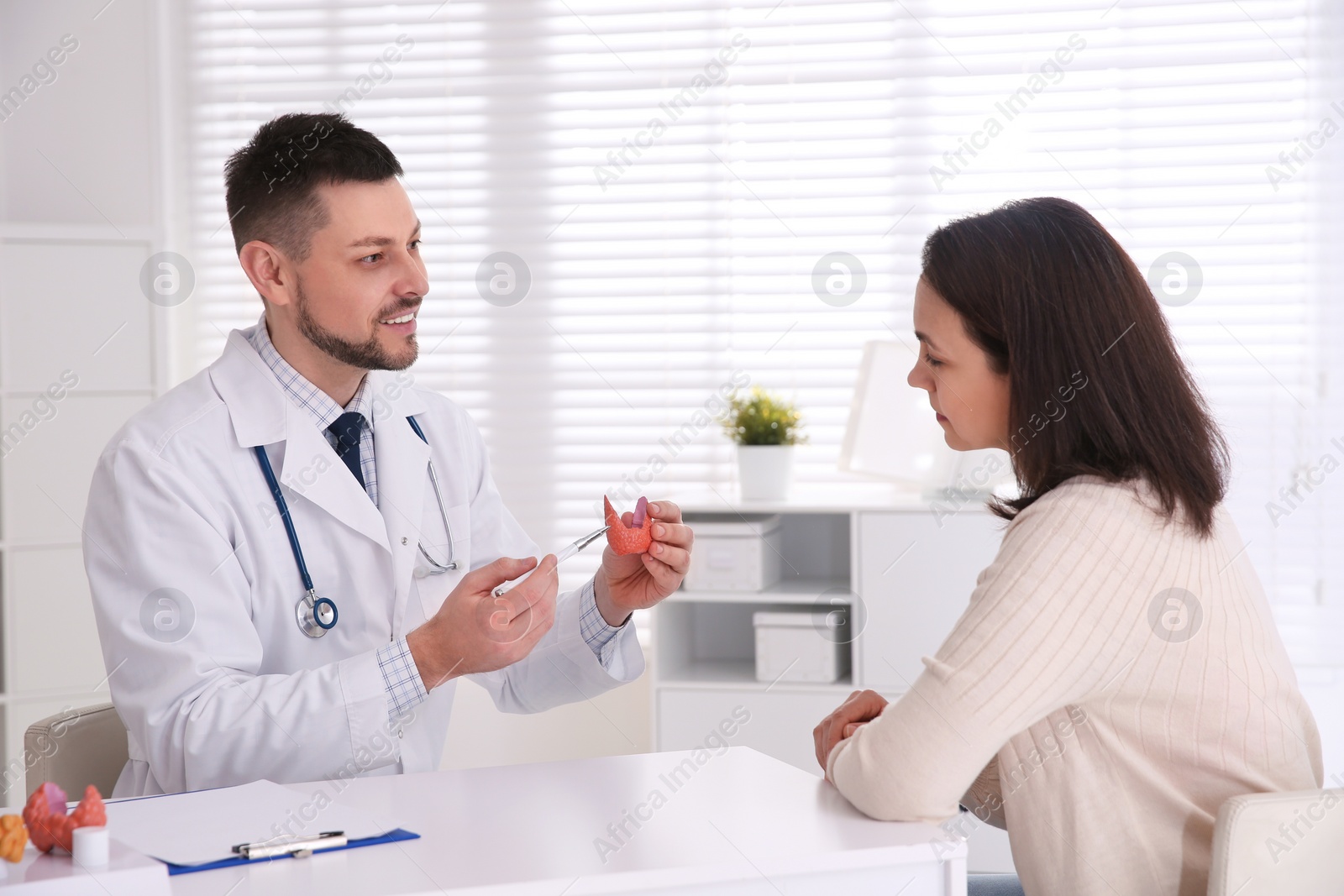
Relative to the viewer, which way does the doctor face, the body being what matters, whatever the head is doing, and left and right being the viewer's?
facing the viewer and to the right of the viewer

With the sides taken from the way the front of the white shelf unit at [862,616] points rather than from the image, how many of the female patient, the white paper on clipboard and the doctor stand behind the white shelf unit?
0

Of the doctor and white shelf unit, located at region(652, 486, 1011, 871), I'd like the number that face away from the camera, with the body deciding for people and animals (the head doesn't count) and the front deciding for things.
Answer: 0

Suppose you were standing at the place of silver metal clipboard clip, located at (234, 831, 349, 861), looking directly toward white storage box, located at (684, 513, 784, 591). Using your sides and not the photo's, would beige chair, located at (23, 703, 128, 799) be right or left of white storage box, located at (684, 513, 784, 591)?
left

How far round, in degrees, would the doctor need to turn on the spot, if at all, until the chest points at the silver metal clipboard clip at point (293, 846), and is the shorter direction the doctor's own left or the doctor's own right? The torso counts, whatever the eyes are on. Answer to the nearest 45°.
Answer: approximately 45° to the doctor's own right

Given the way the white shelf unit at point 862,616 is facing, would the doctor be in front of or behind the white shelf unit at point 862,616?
in front

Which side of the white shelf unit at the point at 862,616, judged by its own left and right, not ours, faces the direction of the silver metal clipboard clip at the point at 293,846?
front

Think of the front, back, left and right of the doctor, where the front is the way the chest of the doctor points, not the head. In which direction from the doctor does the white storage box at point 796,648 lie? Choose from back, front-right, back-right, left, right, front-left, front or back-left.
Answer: left

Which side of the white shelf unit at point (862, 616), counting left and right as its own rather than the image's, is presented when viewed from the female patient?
front

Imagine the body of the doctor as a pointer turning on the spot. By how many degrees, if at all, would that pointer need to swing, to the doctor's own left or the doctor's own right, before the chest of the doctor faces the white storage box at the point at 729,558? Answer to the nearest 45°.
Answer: approximately 90° to the doctor's own left

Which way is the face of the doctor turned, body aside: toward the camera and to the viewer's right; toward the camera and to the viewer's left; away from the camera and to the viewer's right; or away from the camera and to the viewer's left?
toward the camera and to the viewer's right

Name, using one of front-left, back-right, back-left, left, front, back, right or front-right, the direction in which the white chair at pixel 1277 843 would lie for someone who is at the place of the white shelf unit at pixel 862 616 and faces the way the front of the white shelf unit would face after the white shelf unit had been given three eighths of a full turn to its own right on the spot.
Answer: back-left

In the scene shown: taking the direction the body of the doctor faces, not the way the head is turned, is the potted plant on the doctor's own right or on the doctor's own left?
on the doctor's own left

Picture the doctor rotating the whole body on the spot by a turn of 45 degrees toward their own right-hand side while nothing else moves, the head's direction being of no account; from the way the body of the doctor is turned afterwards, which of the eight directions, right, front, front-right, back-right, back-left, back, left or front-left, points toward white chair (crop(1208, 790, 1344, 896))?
front-left

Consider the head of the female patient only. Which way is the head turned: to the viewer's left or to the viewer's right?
to the viewer's left

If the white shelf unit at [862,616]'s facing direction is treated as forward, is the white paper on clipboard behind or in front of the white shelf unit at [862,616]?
in front

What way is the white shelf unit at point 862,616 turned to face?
toward the camera
